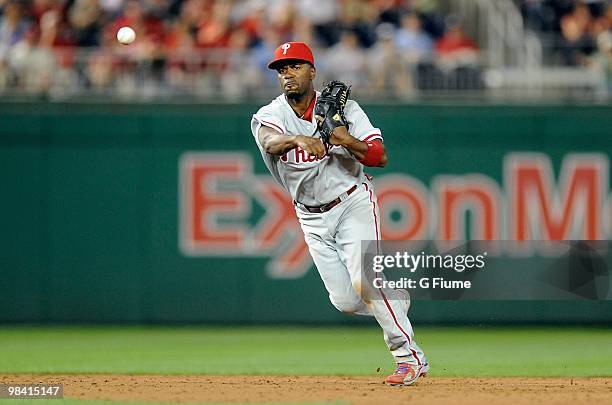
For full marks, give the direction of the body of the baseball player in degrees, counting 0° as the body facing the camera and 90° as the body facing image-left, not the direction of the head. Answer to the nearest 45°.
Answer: approximately 45°

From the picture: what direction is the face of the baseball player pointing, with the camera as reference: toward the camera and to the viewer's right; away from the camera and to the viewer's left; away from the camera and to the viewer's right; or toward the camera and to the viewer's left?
toward the camera and to the viewer's left
